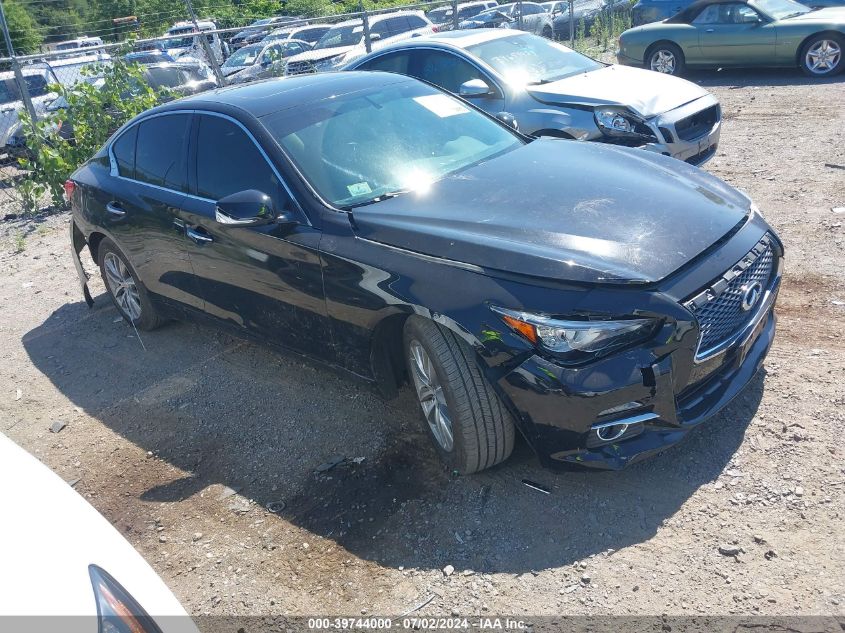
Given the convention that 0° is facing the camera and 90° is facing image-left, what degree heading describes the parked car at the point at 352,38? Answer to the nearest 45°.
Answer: approximately 45°

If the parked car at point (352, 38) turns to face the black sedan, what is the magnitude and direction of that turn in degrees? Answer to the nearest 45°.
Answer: approximately 45° to its left

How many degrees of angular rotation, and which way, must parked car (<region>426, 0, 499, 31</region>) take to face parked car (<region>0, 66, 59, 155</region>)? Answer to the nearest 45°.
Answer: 0° — it already faces it

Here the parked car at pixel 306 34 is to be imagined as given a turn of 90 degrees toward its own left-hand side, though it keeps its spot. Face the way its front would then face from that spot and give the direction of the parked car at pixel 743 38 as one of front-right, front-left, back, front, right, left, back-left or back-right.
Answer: front

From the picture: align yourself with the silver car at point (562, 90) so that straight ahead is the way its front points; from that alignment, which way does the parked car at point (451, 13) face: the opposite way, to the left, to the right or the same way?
to the right

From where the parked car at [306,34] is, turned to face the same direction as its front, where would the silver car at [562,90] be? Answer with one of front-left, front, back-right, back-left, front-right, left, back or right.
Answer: front-left

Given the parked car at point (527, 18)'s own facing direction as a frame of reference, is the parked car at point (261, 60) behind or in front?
in front

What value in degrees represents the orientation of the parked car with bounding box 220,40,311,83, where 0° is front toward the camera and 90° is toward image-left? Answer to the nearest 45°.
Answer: approximately 45°

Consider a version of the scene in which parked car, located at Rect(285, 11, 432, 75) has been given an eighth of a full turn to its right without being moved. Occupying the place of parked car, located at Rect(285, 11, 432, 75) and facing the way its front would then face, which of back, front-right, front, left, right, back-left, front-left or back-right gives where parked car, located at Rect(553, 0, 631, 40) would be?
back-right
